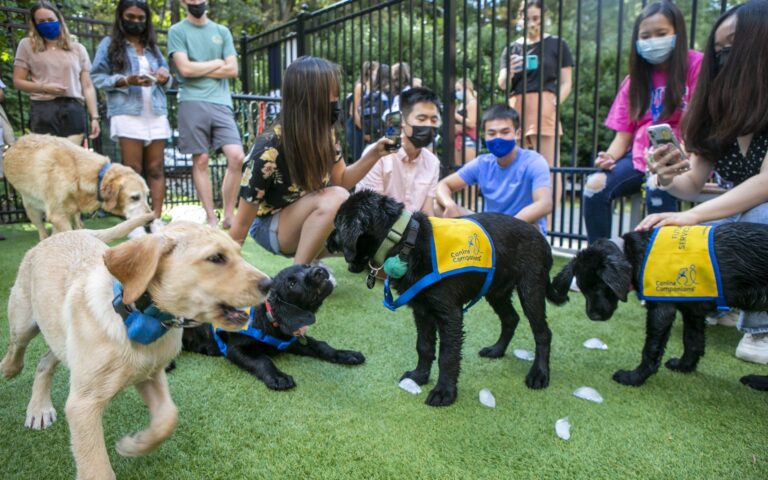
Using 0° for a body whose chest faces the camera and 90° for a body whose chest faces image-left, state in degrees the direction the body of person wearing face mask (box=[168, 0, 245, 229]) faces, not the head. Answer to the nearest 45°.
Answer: approximately 0°

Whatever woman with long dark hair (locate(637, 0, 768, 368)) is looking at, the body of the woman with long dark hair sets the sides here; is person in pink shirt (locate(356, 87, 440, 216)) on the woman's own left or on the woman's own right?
on the woman's own right

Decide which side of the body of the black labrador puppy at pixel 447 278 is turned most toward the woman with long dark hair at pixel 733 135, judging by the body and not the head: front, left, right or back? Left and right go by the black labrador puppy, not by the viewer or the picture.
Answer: back

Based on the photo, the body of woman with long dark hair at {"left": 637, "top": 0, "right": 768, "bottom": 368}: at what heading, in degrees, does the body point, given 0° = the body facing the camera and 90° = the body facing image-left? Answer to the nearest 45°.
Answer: approximately 45°

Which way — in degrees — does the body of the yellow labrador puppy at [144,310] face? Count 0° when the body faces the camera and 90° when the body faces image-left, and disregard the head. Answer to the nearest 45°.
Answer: approximately 315°

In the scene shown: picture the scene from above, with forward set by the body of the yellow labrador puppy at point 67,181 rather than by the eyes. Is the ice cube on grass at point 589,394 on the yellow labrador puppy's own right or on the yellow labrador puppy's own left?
on the yellow labrador puppy's own right

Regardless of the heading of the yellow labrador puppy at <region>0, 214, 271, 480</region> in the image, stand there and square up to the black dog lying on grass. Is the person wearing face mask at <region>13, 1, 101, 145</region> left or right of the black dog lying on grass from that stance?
left

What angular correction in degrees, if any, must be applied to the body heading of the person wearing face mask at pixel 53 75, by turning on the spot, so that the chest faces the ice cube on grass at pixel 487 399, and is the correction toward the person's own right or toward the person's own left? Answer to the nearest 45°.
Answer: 0° — they already face it
